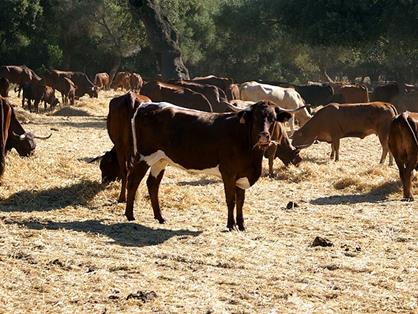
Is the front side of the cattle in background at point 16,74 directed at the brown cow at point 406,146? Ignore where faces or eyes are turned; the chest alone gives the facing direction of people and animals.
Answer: no

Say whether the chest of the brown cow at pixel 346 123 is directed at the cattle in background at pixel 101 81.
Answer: no

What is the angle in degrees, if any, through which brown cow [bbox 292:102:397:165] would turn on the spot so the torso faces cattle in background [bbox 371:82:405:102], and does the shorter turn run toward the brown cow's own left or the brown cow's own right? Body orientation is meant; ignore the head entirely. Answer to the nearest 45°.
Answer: approximately 90° to the brown cow's own right

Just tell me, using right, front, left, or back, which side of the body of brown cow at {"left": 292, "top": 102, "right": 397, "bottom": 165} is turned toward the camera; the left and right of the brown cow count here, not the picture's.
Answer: left

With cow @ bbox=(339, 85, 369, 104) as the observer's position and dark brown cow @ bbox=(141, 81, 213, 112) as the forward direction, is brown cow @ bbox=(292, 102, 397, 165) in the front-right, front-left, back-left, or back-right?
front-left

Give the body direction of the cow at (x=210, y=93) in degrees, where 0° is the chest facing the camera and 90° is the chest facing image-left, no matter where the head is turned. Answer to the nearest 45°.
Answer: approximately 270°
